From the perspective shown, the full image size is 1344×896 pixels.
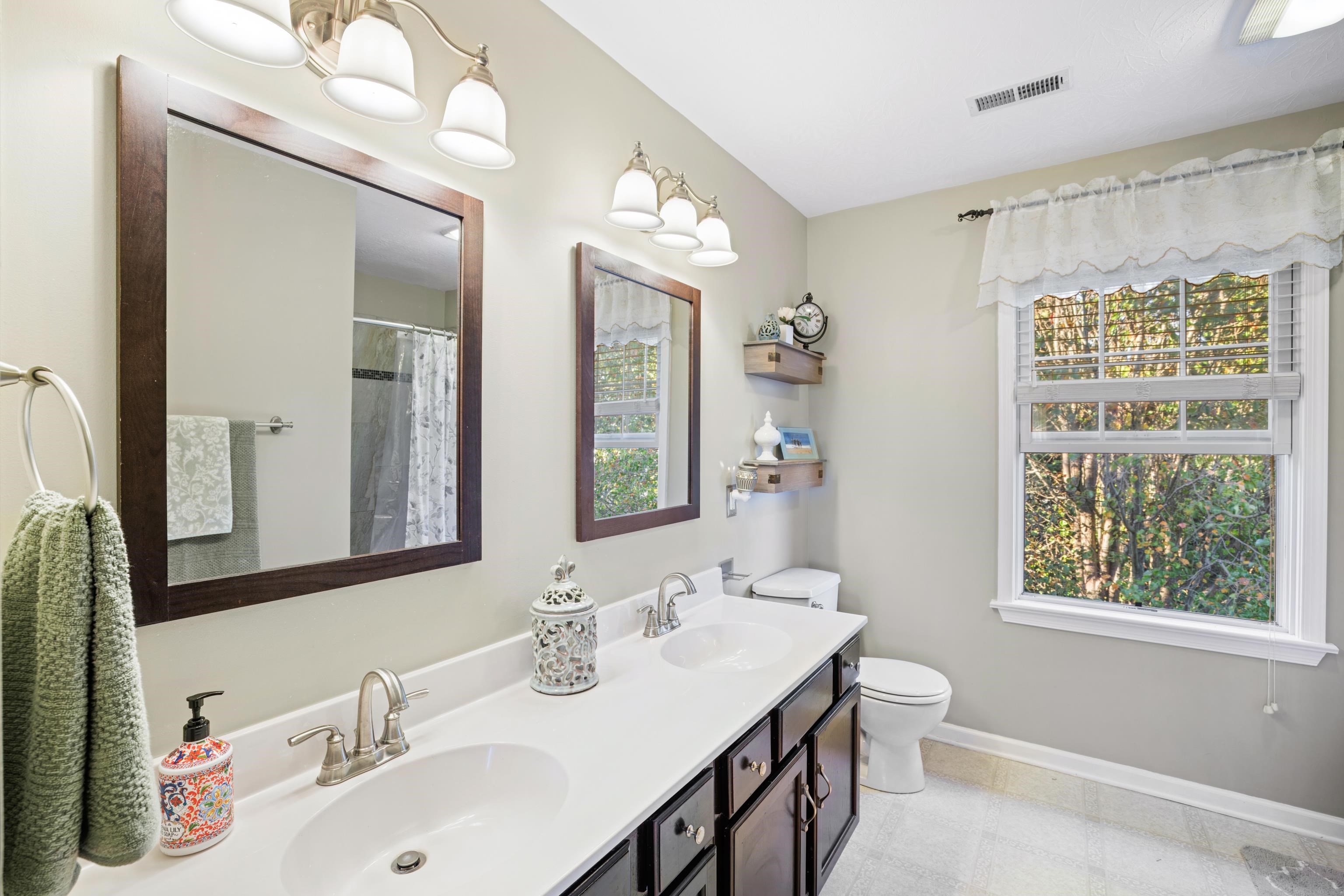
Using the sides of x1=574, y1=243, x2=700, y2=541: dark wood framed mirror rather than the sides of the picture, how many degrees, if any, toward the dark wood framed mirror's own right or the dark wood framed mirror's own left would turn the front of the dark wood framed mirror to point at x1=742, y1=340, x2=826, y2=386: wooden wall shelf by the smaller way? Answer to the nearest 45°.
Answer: approximately 90° to the dark wood framed mirror's own left

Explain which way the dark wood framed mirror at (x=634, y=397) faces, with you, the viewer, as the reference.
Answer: facing the viewer and to the right of the viewer

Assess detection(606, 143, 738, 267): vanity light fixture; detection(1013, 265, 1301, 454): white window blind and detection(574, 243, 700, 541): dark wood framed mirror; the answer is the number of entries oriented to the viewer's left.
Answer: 0

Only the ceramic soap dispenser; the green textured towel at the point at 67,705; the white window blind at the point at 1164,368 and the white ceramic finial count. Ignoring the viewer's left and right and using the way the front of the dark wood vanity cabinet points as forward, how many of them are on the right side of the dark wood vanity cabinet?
2

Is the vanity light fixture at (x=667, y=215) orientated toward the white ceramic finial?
no

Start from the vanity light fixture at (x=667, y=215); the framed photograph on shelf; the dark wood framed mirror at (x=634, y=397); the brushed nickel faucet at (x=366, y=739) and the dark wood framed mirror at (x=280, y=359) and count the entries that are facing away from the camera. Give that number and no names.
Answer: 0

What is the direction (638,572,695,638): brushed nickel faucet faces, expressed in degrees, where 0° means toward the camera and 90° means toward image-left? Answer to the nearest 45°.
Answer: approximately 315°

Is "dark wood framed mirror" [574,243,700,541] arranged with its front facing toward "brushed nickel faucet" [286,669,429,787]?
no

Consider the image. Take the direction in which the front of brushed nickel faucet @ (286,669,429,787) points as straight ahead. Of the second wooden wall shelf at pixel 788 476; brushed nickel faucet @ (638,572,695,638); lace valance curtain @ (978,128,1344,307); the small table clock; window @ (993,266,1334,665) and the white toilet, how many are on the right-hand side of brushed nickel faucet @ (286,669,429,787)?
0

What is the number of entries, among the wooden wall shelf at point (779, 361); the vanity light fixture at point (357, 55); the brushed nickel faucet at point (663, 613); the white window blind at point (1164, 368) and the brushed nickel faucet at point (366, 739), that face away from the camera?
0

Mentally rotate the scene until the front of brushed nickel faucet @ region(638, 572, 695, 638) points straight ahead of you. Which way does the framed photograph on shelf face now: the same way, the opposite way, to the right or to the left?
the same way

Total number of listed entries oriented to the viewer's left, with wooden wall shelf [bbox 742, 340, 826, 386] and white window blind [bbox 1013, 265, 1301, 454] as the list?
0

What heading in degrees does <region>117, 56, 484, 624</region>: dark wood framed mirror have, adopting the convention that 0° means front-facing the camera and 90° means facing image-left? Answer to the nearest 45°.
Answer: approximately 315°

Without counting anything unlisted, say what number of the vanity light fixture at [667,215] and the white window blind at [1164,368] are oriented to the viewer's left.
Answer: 0

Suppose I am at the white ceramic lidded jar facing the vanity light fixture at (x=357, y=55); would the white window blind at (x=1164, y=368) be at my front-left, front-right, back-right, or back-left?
back-left

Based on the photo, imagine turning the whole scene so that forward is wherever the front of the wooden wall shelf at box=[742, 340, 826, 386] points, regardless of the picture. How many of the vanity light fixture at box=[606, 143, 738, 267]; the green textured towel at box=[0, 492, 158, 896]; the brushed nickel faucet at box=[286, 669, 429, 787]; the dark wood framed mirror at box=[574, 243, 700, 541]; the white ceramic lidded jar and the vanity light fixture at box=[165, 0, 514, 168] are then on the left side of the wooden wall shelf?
0

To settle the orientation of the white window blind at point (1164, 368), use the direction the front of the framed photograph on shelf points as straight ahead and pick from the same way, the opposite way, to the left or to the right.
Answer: to the right

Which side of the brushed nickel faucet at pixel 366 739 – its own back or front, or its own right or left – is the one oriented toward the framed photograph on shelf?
left

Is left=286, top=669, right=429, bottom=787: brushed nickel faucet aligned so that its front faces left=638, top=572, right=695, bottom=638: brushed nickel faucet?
no
